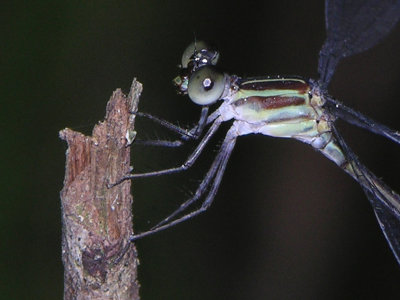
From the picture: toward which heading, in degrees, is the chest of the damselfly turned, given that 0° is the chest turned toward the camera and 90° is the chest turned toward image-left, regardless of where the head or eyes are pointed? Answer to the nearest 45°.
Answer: approximately 90°
